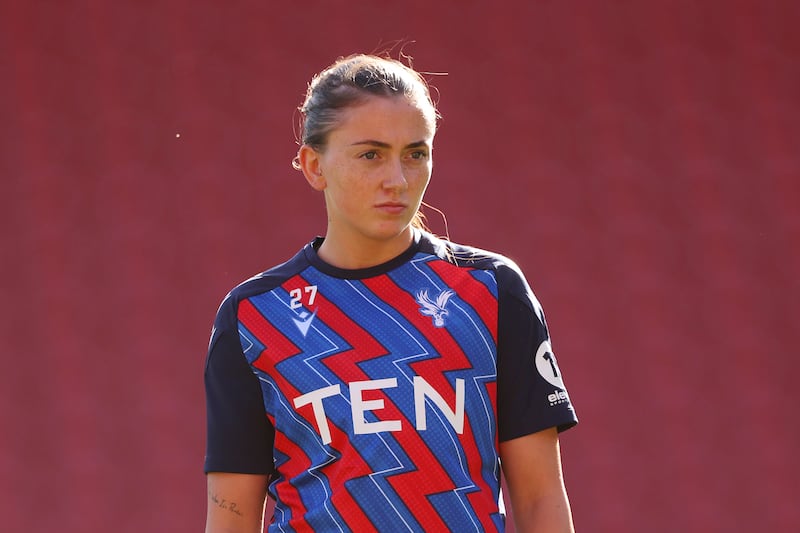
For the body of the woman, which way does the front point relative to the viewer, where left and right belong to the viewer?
facing the viewer

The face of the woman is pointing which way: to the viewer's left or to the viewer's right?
to the viewer's right
